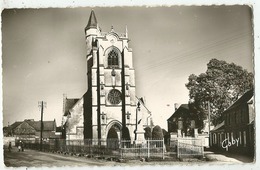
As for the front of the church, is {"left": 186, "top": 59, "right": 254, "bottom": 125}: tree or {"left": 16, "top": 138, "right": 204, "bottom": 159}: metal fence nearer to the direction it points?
the metal fence

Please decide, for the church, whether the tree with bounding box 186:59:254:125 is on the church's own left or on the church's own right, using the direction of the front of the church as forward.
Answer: on the church's own left

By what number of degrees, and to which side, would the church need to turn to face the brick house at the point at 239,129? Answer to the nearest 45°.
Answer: approximately 45° to its left

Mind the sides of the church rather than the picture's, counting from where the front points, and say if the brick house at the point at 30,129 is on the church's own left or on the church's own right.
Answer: on the church's own right

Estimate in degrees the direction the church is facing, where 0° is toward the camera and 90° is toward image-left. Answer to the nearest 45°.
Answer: approximately 0°
